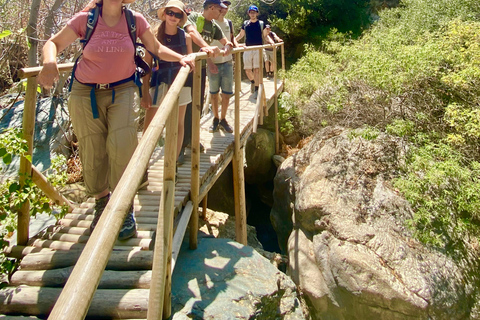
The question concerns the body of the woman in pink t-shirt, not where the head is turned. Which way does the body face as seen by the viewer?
toward the camera

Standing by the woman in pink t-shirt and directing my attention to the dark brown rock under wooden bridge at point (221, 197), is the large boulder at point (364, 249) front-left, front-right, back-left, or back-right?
front-right

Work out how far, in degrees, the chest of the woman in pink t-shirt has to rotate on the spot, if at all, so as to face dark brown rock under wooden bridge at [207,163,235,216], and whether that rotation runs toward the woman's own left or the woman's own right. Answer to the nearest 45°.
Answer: approximately 180°
